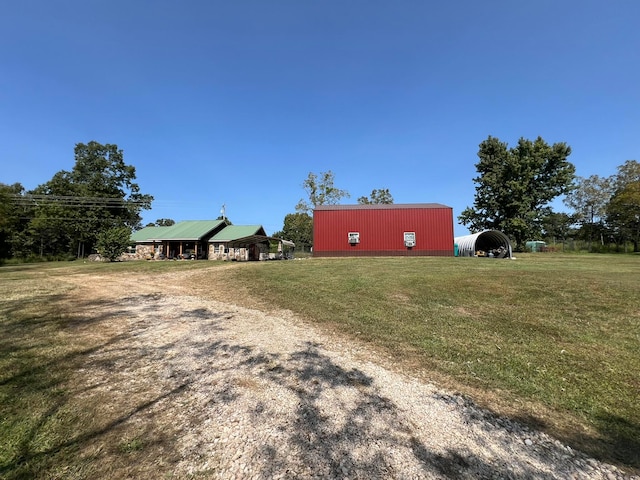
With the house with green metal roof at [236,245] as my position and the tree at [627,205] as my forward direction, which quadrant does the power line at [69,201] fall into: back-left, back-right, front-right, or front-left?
back-left

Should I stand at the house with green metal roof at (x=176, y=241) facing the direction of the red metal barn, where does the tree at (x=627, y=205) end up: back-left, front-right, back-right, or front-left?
front-left

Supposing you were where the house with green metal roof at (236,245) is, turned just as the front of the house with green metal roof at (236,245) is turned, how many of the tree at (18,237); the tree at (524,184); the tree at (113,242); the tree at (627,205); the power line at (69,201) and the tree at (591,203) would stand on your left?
3

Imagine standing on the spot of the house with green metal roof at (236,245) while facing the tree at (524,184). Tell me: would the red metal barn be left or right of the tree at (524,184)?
right

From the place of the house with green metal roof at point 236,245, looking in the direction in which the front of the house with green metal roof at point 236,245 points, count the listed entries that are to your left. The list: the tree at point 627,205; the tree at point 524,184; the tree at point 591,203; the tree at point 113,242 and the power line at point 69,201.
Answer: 3

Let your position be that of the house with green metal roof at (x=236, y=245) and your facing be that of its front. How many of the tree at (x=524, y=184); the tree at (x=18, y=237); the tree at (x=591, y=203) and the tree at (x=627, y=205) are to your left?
3

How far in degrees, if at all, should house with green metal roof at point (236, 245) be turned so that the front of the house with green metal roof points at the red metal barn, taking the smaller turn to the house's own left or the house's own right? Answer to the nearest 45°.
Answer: approximately 45° to the house's own left

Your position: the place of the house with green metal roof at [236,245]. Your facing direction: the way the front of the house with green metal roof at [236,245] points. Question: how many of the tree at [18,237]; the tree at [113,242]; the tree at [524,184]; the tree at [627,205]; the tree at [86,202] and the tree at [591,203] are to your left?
3

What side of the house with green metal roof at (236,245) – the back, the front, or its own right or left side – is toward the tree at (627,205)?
left

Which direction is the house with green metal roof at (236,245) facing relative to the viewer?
toward the camera

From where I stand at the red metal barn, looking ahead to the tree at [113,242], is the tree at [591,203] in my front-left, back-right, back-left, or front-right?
back-right

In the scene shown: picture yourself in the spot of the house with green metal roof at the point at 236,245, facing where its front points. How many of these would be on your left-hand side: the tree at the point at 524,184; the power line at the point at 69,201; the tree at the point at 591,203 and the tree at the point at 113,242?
2

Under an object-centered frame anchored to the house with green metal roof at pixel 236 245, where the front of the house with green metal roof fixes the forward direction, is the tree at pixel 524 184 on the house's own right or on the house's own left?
on the house's own left
